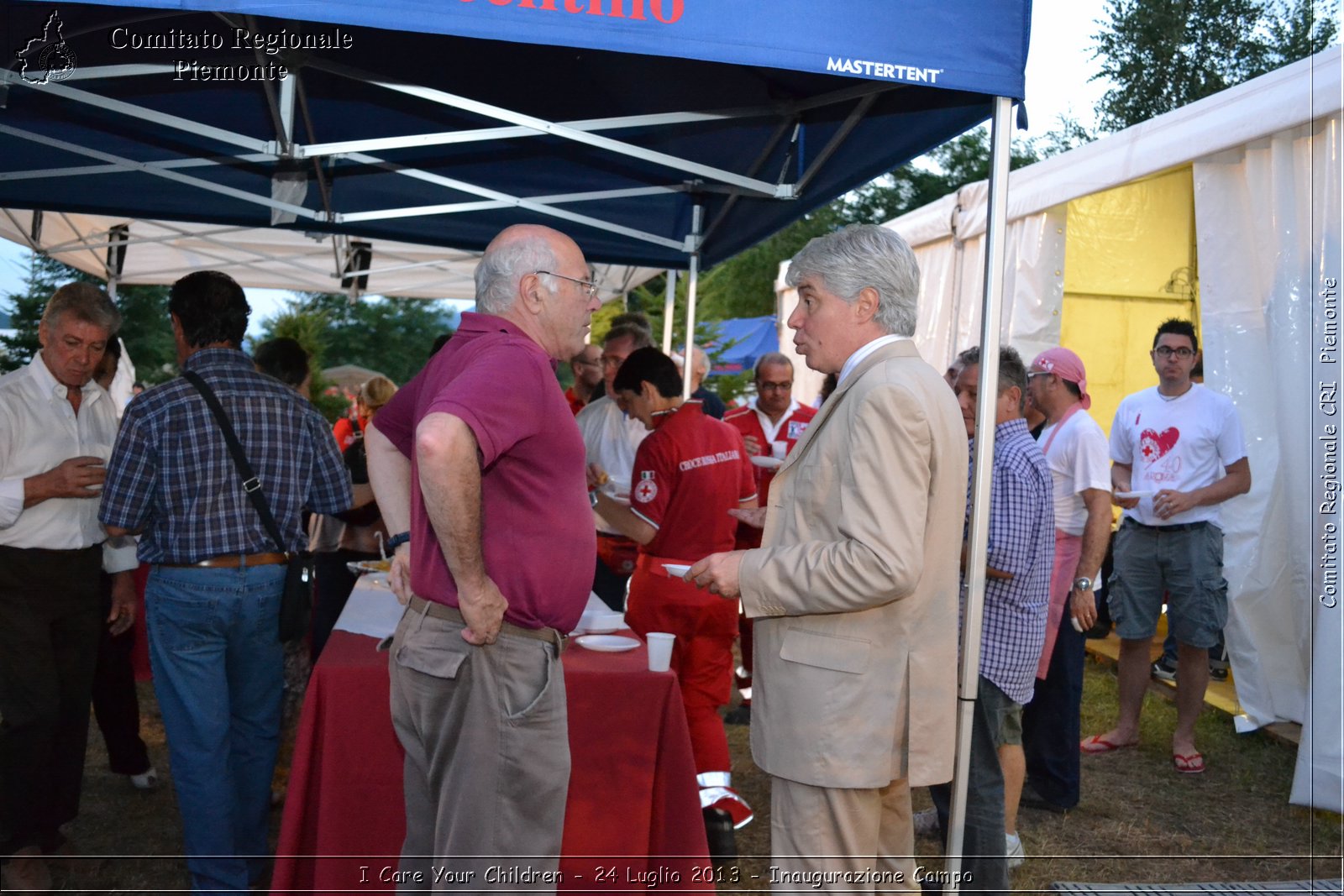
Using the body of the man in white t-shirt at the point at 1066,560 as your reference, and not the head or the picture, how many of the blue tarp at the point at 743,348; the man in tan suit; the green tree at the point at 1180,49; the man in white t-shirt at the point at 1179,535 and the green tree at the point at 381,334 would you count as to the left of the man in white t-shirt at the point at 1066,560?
1

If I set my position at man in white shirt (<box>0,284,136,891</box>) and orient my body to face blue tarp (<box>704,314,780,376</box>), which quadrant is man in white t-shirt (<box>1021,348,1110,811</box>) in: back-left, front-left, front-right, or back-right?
front-right

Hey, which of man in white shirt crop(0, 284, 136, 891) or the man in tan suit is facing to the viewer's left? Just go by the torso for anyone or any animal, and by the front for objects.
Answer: the man in tan suit

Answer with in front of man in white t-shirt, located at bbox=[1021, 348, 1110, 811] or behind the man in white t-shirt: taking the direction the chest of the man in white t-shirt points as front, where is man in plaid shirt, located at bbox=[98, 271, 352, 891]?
in front

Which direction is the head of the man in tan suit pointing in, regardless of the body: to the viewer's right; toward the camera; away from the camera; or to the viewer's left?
to the viewer's left

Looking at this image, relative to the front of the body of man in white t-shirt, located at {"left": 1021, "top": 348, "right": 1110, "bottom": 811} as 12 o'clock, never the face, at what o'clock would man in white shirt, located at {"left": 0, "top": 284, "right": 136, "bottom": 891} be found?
The man in white shirt is roughly at 11 o'clock from the man in white t-shirt.

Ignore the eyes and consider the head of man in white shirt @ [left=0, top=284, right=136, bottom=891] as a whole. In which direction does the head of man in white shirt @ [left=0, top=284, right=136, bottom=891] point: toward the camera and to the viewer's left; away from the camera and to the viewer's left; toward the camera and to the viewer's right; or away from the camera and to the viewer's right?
toward the camera and to the viewer's right

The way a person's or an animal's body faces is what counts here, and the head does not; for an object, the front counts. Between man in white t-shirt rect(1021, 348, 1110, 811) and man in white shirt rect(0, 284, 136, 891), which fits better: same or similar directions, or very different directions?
very different directions

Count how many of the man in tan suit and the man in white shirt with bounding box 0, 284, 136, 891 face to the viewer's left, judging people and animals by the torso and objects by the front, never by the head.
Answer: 1

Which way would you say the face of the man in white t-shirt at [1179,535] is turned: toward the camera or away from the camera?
toward the camera

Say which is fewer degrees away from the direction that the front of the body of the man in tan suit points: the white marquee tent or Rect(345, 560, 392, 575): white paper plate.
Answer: the white paper plate

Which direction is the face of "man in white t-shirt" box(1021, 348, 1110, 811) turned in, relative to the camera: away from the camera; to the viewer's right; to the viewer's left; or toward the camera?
to the viewer's left

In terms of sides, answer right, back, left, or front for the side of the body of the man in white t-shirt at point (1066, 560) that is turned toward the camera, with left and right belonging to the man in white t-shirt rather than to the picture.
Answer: left

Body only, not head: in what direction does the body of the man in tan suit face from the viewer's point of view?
to the viewer's left

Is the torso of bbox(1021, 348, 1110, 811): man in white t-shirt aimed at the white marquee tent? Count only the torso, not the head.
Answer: no

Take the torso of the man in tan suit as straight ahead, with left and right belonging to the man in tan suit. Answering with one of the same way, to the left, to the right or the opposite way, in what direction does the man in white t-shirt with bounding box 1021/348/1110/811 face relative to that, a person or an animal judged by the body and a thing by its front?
the same way

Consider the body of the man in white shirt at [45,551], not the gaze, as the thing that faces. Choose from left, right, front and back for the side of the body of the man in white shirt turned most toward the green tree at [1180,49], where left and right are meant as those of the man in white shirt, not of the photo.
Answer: left
